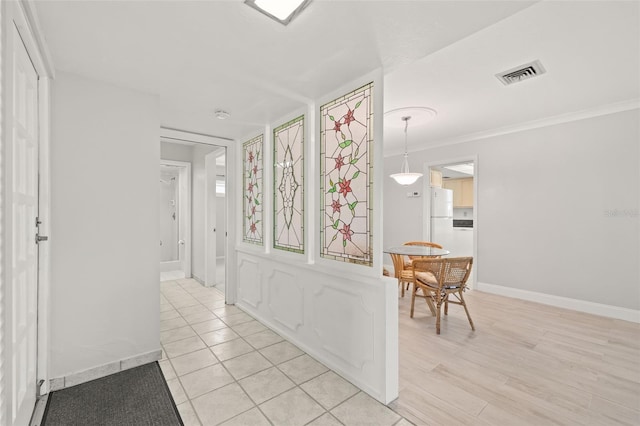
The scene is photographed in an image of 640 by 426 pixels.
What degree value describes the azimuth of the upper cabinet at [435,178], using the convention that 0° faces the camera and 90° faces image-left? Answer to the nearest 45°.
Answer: approximately 45°

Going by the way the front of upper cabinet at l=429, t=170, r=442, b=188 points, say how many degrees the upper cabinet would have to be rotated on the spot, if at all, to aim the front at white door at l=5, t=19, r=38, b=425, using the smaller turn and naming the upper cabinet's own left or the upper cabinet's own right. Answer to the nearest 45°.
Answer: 0° — it already faces it

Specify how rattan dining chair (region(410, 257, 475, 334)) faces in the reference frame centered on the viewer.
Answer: facing away from the viewer and to the left of the viewer

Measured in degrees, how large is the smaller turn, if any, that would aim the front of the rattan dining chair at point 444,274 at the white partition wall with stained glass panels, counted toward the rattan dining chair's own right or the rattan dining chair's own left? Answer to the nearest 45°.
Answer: approximately 90° to the rattan dining chair's own left

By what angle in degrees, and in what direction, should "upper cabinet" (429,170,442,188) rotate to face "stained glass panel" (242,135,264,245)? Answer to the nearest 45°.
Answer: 0° — it already faces it

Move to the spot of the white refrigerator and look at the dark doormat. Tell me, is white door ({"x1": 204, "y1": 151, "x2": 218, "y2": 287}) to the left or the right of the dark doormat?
right
